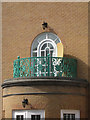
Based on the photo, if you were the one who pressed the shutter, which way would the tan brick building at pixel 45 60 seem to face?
facing the viewer
